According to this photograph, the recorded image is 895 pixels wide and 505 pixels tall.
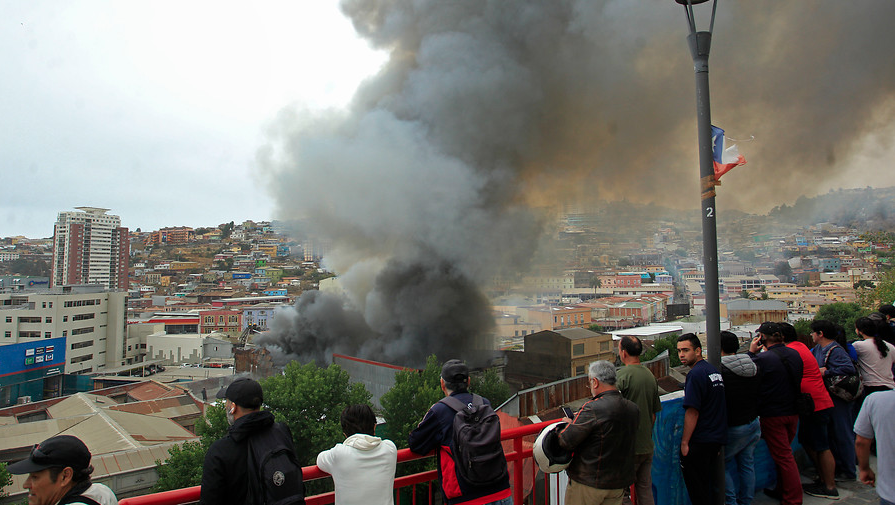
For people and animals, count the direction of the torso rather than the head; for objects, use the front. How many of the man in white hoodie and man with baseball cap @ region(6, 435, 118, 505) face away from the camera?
1

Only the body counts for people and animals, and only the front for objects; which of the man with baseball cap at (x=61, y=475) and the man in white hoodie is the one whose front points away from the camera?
the man in white hoodie

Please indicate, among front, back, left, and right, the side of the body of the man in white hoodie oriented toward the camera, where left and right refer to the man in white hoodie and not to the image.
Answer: back

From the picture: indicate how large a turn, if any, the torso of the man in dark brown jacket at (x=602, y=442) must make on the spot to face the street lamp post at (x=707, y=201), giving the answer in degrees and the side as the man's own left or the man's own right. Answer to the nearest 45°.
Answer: approximately 90° to the man's own right

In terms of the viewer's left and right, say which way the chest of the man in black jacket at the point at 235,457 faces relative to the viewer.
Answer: facing away from the viewer and to the left of the viewer

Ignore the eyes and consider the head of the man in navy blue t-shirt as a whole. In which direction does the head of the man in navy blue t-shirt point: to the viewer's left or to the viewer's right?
to the viewer's left

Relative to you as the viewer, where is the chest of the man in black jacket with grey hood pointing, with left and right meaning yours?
facing away from the viewer and to the left of the viewer

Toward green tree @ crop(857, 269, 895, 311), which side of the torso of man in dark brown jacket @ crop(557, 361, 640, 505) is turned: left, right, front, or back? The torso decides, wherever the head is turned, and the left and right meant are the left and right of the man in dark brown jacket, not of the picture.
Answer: right

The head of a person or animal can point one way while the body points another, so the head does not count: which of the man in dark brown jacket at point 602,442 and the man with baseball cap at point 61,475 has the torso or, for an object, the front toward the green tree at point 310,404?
the man in dark brown jacket

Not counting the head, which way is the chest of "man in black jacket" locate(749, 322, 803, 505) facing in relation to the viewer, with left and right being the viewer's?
facing away from the viewer and to the left of the viewer
